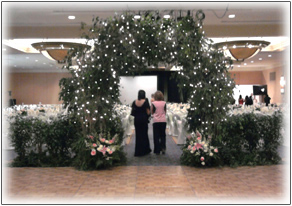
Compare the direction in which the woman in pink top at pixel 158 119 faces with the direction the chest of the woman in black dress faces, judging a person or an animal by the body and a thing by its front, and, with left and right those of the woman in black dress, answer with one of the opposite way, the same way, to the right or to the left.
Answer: the same way

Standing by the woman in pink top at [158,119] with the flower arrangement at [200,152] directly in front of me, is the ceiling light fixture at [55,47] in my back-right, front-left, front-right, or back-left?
back-right

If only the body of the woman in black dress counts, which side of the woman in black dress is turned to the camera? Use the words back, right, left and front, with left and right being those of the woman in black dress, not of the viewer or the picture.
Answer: back

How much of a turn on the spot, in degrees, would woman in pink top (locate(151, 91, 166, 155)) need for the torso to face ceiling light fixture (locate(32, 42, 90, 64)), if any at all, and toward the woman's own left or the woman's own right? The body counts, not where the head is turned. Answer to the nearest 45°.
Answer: approximately 45° to the woman's own left

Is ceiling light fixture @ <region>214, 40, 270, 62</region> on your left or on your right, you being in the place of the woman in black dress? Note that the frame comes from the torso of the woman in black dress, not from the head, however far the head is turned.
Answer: on your right

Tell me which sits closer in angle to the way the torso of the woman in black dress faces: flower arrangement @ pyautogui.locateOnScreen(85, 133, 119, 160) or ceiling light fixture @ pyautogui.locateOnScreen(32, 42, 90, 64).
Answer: the ceiling light fixture

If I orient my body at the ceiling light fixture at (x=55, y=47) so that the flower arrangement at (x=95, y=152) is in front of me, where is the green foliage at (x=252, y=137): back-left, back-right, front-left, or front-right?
front-left

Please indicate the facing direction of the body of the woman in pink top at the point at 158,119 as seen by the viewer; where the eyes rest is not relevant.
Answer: away from the camera

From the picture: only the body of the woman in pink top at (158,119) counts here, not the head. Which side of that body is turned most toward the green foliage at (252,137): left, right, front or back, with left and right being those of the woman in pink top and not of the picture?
right

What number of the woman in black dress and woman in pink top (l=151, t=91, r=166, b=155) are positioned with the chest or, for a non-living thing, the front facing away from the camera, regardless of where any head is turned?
2

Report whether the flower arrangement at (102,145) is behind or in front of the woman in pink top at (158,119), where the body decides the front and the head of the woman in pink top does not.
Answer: behind

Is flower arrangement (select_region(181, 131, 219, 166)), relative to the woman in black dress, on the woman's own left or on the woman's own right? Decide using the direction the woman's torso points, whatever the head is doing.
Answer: on the woman's own right

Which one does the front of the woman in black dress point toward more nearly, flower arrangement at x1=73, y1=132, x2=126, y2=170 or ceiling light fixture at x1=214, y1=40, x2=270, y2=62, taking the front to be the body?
the ceiling light fixture
